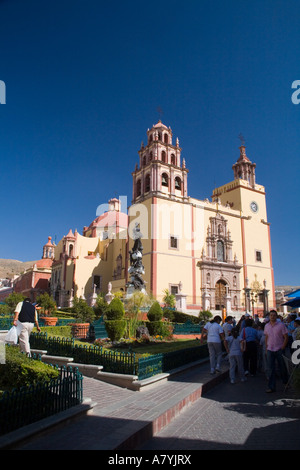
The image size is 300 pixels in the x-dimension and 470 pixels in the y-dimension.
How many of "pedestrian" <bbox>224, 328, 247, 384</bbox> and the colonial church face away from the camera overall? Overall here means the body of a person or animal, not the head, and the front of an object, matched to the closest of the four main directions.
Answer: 1

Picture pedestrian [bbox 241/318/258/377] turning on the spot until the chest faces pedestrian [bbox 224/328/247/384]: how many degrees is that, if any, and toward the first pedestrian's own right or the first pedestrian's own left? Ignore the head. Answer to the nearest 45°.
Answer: approximately 135° to the first pedestrian's own left

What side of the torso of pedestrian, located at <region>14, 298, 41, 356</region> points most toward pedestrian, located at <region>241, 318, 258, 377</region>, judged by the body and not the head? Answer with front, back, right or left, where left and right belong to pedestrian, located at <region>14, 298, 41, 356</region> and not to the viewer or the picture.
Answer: right

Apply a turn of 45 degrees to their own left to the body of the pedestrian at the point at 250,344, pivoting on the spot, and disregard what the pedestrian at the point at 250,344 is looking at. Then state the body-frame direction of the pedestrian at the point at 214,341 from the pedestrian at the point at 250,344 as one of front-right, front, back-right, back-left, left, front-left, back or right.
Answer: left

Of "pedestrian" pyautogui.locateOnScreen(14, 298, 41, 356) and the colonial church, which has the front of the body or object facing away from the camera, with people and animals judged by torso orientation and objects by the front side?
the pedestrian

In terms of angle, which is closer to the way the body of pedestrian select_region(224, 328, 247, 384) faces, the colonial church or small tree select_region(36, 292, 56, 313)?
the colonial church

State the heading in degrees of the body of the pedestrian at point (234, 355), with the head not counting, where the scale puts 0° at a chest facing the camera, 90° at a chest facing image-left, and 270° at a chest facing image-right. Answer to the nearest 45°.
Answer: approximately 180°

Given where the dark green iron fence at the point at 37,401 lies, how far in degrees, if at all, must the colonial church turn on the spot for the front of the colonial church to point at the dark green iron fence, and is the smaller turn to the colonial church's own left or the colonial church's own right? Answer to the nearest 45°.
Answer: approximately 45° to the colonial church's own right

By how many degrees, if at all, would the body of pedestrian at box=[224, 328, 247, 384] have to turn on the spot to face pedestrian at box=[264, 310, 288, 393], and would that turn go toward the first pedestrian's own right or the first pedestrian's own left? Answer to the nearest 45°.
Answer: approximately 135° to the first pedestrian's own right

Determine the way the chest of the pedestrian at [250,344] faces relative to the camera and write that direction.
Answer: away from the camera

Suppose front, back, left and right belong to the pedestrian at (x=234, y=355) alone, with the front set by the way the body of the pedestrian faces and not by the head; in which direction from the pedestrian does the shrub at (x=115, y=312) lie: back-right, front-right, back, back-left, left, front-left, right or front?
front-left

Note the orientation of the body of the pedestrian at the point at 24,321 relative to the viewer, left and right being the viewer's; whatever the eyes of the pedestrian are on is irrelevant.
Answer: facing away from the viewer

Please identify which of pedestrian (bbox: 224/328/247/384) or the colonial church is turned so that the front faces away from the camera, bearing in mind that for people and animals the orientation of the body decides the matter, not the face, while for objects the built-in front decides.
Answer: the pedestrian

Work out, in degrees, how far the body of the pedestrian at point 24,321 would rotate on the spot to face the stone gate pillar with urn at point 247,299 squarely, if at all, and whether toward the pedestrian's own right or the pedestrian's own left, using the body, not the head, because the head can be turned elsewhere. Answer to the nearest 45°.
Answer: approximately 45° to the pedestrian's own right

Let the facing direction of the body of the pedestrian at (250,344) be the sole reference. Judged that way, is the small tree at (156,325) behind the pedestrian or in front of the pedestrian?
in front
